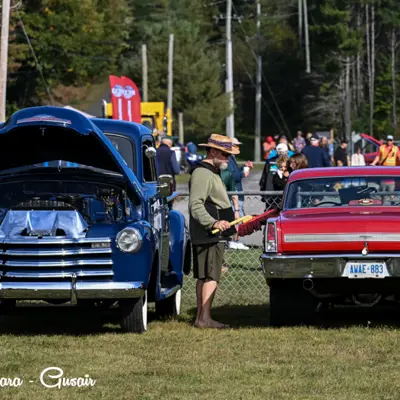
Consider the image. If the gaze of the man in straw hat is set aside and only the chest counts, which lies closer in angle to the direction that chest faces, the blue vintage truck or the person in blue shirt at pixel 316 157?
the person in blue shirt

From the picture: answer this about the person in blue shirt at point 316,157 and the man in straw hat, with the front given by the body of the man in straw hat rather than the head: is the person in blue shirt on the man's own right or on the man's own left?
on the man's own left

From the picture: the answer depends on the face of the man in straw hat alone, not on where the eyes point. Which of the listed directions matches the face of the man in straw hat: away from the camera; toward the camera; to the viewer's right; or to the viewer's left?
to the viewer's right

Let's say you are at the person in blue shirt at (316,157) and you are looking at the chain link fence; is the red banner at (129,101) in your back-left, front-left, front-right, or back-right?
back-right

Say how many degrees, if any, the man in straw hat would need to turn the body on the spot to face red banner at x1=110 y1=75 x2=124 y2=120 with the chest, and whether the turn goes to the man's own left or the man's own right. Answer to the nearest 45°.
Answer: approximately 90° to the man's own left

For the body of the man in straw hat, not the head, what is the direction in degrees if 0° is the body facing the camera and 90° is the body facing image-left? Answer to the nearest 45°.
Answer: approximately 270°

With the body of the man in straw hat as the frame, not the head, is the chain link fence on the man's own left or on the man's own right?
on the man's own left
